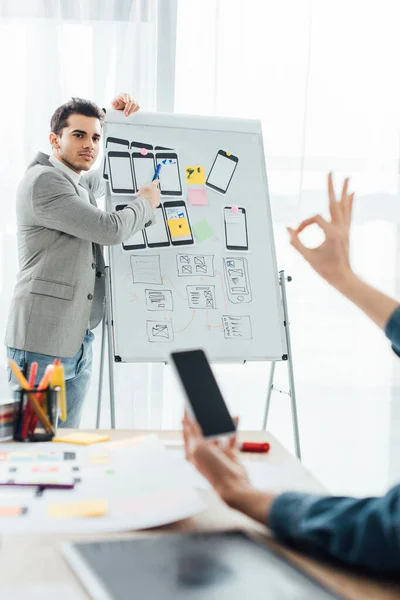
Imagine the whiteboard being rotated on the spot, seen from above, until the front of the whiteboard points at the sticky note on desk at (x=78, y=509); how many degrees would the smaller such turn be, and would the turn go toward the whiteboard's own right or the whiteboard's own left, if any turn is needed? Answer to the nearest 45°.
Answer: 0° — it already faces it

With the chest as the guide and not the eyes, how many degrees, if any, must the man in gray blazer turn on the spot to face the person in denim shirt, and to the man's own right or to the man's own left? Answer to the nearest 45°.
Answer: approximately 45° to the man's own right

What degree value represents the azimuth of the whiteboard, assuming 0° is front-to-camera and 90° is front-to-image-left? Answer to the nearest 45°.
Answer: approximately 0°

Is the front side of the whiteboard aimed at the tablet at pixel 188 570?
yes

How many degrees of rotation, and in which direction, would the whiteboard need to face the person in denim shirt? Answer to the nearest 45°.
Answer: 0° — it already faces them

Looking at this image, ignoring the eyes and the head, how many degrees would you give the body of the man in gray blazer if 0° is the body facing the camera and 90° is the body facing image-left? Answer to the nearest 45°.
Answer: approximately 315°
